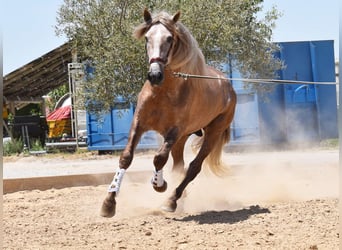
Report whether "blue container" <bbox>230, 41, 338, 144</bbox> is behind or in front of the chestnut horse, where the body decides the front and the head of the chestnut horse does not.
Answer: behind

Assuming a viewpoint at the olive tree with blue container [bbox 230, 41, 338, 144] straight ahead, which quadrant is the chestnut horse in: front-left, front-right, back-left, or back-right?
back-right

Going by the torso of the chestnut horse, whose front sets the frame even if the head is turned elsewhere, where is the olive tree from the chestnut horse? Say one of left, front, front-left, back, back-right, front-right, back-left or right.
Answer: back-right

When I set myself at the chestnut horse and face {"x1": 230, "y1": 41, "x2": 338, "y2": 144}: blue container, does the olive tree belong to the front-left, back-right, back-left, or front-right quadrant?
front-left

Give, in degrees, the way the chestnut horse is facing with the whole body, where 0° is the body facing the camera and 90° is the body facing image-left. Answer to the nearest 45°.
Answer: approximately 45°
